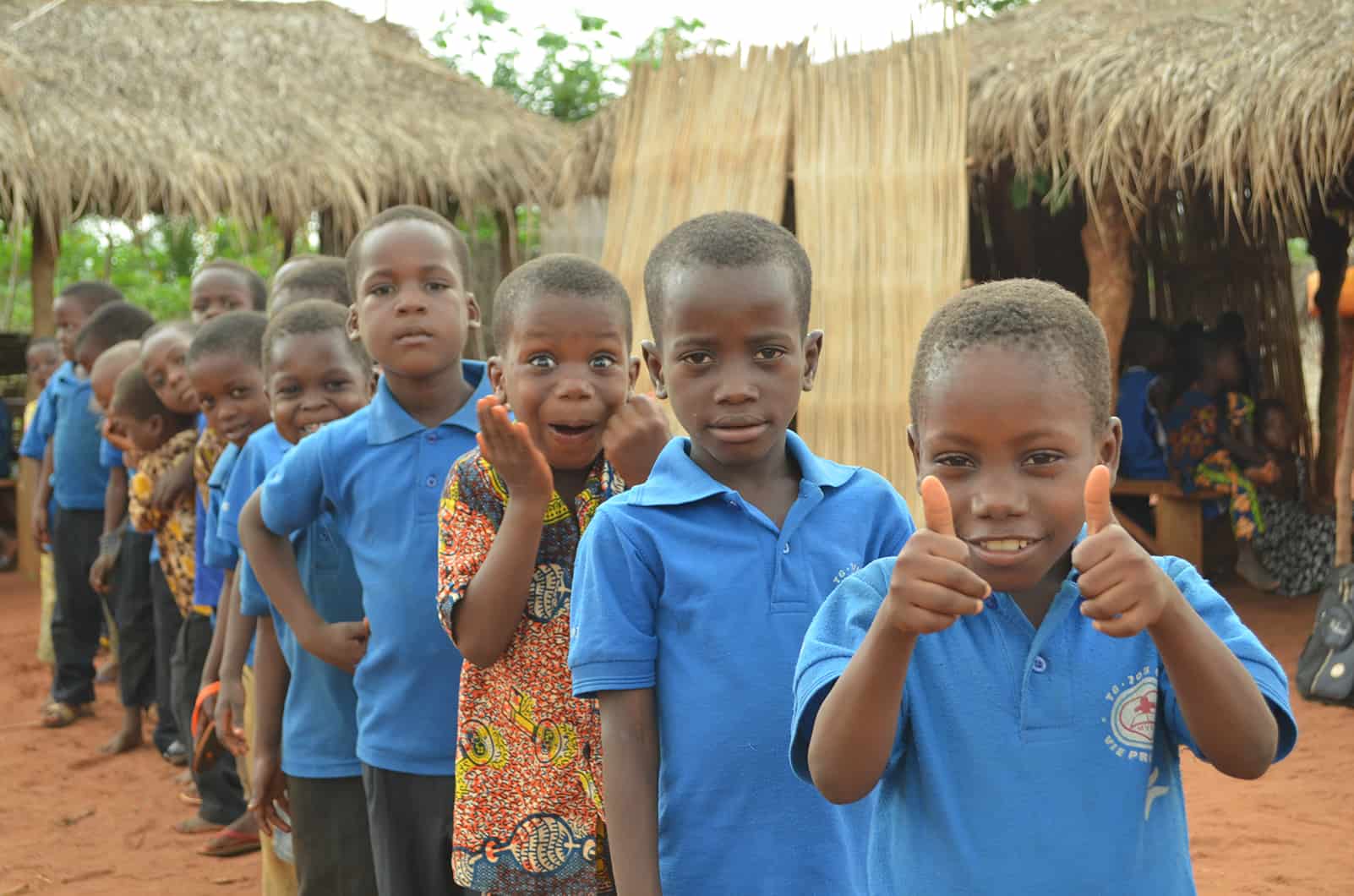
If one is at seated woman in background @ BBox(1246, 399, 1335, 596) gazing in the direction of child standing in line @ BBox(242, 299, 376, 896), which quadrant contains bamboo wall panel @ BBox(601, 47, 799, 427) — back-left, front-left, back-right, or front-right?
front-right

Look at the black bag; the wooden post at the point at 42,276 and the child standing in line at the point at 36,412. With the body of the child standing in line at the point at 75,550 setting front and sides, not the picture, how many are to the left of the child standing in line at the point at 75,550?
1

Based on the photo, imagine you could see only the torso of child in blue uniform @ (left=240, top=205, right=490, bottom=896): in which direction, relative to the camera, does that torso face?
toward the camera

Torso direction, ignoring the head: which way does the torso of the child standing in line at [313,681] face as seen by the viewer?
toward the camera

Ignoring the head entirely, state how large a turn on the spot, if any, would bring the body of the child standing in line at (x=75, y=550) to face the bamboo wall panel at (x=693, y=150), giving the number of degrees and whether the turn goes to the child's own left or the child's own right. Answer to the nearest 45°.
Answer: approximately 135° to the child's own left

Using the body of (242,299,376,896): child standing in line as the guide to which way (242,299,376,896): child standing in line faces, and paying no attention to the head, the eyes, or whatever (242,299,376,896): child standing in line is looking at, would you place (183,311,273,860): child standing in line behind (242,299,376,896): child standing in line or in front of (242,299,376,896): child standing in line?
behind

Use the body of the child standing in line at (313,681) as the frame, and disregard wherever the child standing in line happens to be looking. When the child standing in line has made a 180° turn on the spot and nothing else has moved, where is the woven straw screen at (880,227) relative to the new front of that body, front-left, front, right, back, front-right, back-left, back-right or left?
front-right

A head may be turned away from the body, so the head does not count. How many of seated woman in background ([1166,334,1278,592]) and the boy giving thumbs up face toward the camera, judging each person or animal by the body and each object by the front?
1

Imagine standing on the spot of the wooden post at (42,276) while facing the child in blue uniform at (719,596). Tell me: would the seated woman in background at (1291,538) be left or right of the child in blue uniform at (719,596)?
left

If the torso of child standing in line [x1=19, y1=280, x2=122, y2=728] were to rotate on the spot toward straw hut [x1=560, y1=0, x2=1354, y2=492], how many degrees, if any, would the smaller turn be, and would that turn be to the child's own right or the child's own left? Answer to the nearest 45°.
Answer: approximately 135° to the child's own left

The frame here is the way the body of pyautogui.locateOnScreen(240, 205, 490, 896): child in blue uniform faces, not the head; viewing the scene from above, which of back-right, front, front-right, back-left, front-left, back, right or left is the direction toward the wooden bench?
back-left

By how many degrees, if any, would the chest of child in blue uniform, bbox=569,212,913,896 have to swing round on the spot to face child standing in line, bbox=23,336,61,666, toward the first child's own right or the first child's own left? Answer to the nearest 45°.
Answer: approximately 135° to the first child's own right

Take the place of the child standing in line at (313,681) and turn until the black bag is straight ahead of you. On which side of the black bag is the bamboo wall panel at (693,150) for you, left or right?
left

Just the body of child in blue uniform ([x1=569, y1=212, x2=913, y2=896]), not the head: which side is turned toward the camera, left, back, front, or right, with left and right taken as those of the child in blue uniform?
front

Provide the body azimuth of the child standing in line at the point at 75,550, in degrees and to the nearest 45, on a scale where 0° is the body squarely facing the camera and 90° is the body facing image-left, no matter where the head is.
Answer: approximately 45°

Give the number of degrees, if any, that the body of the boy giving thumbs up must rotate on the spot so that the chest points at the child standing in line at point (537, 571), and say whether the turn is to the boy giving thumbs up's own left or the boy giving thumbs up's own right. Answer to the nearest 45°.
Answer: approximately 135° to the boy giving thumbs up's own right
